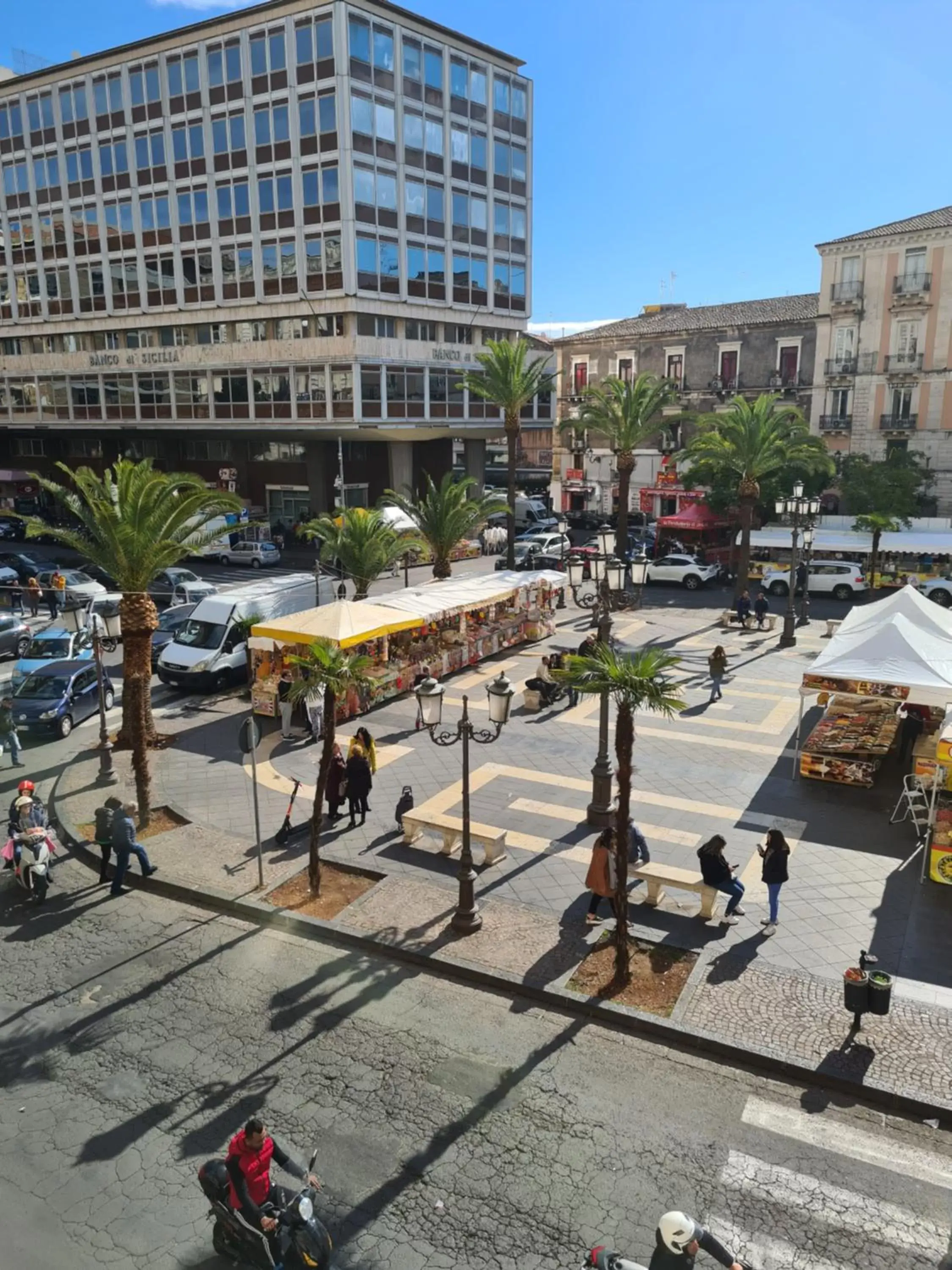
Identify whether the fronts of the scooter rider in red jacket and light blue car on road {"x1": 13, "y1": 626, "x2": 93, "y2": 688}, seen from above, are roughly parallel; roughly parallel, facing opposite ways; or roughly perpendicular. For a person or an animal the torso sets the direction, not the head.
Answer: roughly perpendicular

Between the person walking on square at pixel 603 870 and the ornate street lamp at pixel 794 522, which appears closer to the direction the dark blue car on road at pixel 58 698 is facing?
the person walking on square

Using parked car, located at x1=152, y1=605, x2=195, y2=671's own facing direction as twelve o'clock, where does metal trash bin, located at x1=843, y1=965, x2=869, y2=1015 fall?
The metal trash bin is roughly at 10 o'clock from the parked car.

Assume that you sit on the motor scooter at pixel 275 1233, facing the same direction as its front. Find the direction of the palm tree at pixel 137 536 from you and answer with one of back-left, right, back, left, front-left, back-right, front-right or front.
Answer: back-left

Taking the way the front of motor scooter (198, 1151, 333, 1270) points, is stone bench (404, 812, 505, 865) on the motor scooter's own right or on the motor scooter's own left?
on the motor scooter's own left

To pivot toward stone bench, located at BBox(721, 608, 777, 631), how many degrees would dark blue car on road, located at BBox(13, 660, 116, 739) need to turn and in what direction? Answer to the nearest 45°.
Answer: approximately 135° to its left

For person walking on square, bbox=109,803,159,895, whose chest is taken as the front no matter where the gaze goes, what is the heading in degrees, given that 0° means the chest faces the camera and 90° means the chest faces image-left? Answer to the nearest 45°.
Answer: approximately 270°
